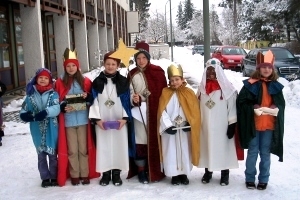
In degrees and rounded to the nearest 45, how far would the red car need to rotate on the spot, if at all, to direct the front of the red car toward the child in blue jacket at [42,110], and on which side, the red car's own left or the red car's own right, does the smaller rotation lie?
approximately 45° to the red car's own right

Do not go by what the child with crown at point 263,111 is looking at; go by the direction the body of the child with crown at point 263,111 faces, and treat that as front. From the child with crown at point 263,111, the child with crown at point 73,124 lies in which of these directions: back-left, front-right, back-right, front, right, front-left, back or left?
right

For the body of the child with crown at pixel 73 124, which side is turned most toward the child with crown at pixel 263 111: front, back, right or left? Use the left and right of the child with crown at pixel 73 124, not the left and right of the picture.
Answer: left

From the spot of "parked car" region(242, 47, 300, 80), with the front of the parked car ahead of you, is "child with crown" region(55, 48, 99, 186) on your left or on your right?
on your right

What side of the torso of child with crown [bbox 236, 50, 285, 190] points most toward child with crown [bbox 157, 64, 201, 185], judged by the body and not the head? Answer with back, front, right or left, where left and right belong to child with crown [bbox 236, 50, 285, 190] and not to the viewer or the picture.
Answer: right

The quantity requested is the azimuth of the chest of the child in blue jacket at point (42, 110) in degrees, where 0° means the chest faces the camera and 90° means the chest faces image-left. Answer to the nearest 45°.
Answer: approximately 0°

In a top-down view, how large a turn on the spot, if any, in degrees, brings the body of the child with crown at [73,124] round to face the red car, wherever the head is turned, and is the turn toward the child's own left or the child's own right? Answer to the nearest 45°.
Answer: approximately 135° to the child's own left

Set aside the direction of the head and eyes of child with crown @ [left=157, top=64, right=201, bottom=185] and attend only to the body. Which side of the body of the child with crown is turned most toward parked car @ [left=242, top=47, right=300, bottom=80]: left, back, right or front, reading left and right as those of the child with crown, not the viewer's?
back

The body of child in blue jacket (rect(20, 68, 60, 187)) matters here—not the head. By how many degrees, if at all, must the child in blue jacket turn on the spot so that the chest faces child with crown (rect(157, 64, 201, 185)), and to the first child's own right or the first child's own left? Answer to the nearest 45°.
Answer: approximately 90° to the first child's own left

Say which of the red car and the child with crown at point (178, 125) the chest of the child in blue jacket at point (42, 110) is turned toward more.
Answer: the child with crown
